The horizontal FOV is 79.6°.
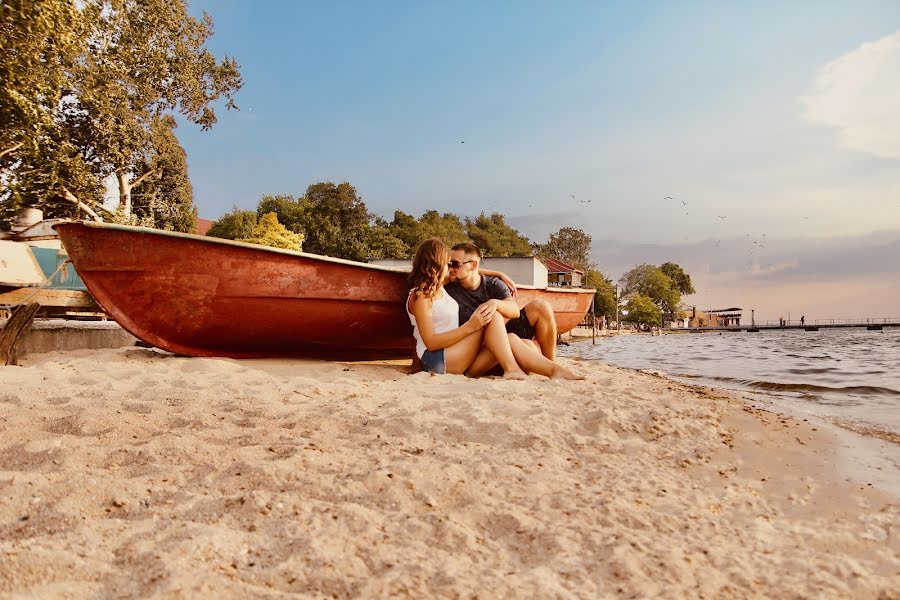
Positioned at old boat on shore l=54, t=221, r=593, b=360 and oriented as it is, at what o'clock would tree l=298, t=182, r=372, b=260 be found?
The tree is roughly at 3 o'clock from the old boat on shore.

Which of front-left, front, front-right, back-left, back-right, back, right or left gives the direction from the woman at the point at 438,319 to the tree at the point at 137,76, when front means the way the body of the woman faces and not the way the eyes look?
back-left

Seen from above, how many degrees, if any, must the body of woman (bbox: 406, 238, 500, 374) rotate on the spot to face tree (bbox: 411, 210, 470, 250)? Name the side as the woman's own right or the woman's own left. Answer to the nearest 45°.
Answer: approximately 90° to the woman's own left

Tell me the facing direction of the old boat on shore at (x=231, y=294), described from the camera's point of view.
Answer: facing to the left of the viewer

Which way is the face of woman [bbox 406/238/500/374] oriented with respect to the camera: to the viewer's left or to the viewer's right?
to the viewer's right

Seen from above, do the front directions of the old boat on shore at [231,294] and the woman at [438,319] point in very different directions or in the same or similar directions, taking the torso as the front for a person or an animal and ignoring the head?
very different directions

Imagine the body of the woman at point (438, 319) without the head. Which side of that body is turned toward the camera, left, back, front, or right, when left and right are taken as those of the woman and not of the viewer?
right

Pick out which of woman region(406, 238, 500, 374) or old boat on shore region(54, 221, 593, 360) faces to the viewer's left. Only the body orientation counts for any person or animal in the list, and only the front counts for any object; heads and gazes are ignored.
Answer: the old boat on shore

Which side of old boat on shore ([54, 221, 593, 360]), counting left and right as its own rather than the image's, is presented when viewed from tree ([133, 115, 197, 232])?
right

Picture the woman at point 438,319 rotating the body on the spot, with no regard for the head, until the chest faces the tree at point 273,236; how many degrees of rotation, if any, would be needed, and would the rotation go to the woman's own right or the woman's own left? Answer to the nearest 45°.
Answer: approximately 90° to the woman's own left

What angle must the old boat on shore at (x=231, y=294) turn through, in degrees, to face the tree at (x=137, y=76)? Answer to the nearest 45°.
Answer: approximately 90° to its right

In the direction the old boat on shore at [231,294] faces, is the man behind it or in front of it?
behind
